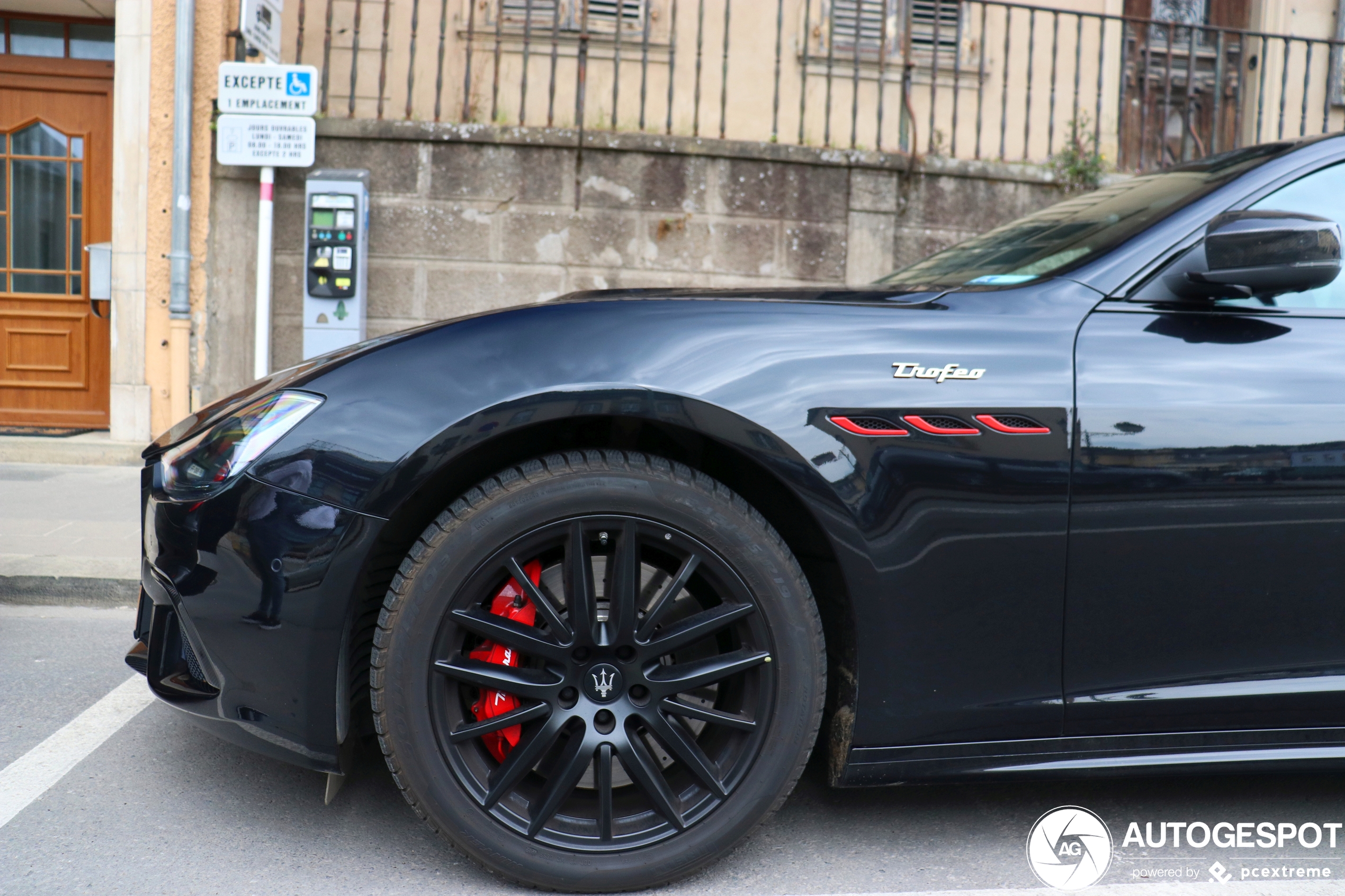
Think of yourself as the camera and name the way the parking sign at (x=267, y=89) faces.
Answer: facing the viewer

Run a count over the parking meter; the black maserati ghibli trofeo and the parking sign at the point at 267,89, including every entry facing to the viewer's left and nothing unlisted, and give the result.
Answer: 1

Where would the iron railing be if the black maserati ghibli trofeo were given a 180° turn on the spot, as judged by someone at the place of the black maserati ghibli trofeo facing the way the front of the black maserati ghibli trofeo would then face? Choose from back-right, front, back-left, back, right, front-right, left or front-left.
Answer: left

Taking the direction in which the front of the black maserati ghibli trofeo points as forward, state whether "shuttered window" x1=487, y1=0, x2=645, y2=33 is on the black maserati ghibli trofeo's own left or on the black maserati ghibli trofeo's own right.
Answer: on the black maserati ghibli trofeo's own right

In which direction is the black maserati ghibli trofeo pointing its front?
to the viewer's left

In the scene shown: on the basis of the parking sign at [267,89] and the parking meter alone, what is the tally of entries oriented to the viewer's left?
0

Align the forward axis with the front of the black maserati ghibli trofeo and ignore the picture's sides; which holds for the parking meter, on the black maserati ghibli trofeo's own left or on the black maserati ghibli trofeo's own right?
on the black maserati ghibli trofeo's own right

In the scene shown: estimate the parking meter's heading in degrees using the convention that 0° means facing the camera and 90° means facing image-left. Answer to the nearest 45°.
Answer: approximately 0°

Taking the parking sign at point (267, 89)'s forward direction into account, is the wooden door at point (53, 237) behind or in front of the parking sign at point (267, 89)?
behind

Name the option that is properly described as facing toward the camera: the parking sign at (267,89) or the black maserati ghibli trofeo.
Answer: the parking sign
